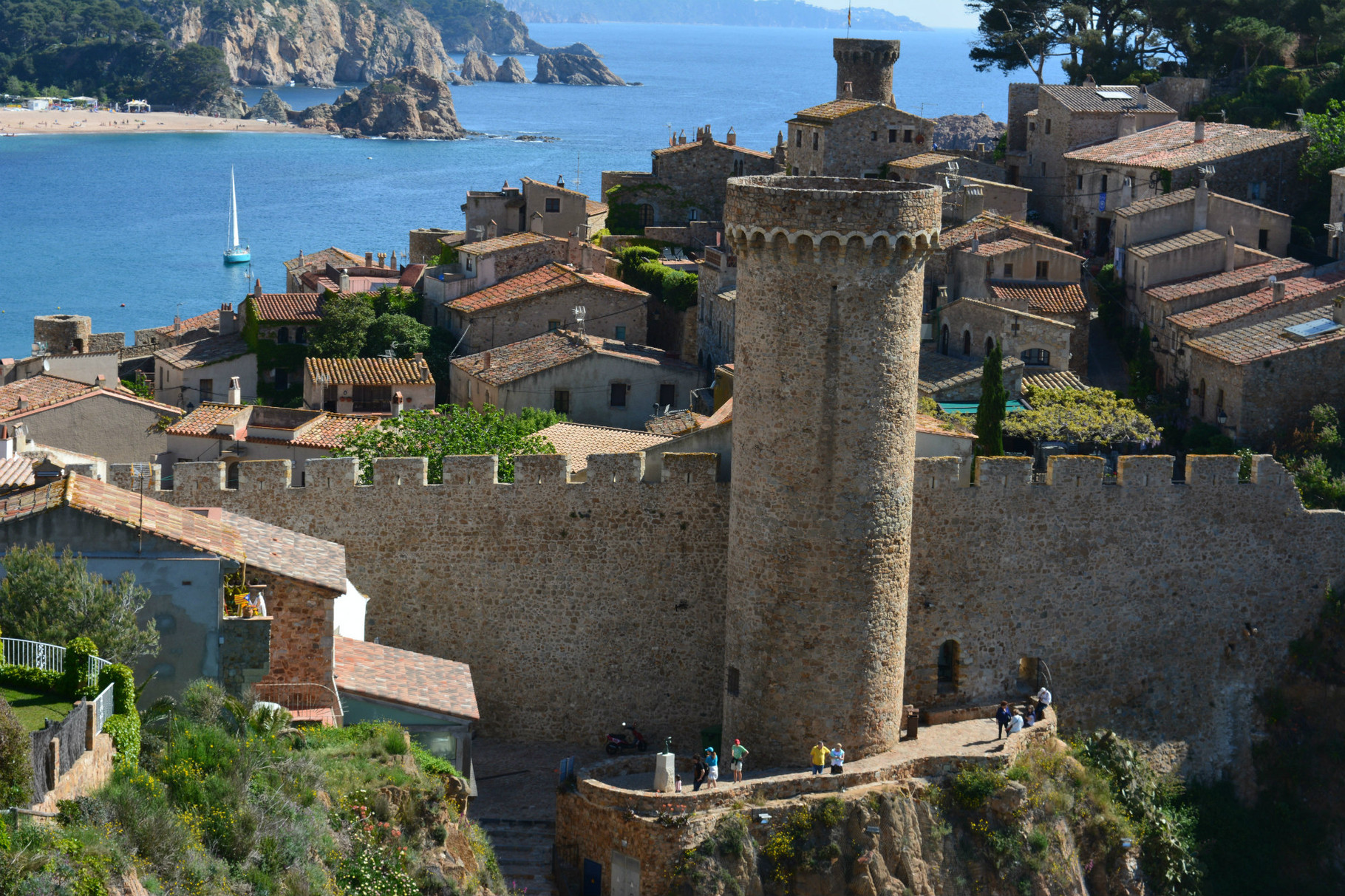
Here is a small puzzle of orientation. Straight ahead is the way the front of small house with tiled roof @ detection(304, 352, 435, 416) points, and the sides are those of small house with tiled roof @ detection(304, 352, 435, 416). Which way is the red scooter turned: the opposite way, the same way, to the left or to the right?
to the left

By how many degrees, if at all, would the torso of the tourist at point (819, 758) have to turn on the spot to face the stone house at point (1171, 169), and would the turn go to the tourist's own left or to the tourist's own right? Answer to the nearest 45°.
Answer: approximately 180°

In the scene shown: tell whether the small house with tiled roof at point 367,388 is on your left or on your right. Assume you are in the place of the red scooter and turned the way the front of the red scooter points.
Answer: on your left

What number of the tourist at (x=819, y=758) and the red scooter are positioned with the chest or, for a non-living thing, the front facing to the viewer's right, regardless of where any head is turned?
1

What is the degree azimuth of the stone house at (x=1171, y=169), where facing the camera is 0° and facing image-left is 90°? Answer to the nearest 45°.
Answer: approximately 45°

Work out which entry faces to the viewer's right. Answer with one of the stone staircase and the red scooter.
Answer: the red scooter

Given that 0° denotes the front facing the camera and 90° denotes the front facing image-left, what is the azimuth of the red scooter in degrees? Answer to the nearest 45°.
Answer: approximately 270°

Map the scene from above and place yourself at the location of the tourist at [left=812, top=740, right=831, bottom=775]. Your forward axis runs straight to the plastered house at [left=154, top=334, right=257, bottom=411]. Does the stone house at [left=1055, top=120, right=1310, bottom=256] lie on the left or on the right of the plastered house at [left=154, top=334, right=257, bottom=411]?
right

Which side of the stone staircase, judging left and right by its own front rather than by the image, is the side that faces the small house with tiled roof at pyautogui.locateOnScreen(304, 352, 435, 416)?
back

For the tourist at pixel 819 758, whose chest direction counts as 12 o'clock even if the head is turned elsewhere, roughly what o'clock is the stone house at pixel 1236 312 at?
The stone house is roughly at 7 o'clock from the tourist.

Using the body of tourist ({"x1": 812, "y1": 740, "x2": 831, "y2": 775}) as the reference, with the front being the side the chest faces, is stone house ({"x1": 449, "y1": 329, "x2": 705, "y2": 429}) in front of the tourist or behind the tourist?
behind

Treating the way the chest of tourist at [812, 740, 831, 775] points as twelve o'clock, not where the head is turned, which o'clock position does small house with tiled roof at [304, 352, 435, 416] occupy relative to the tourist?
The small house with tiled roof is roughly at 5 o'clock from the tourist.

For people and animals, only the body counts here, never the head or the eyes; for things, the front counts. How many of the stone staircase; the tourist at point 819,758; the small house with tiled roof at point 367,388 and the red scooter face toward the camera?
3

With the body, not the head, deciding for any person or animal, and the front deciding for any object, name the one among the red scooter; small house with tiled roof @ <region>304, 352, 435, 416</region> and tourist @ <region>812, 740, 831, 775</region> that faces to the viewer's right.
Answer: the red scooter

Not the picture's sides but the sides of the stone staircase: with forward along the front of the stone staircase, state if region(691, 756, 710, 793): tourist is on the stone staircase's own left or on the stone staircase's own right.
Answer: on the stone staircase's own left
